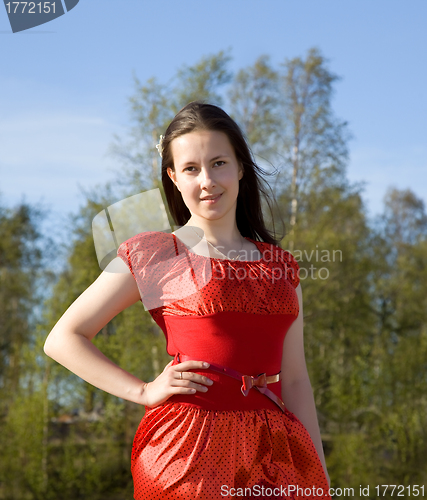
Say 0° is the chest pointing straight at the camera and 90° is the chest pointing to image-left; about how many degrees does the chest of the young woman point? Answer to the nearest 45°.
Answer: approximately 315°
